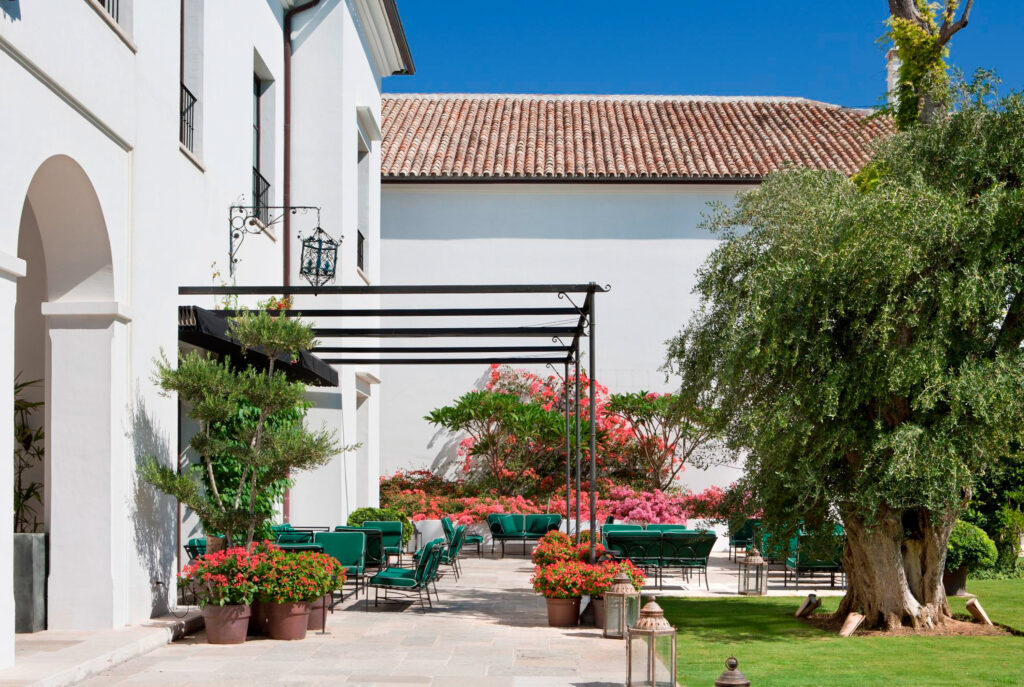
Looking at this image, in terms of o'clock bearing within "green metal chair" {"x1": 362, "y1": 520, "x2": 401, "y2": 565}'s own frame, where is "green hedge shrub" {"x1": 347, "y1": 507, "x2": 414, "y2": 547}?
The green hedge shrub is roughly at 6 o'clock from the green metal chair.

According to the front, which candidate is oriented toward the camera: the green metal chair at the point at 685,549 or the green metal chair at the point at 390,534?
the green metal chair at the point at 390,534

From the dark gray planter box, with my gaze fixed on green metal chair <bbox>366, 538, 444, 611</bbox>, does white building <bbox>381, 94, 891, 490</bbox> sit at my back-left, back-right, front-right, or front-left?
front-left

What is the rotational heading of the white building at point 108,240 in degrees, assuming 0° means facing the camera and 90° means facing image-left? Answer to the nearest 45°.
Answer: approximately 315°

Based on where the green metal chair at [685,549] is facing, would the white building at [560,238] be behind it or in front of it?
in front

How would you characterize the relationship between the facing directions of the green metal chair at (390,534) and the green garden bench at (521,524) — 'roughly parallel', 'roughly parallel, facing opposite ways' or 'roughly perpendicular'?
roughly parallel

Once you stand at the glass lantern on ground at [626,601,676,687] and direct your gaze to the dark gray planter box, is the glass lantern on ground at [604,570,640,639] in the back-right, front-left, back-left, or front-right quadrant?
front-right

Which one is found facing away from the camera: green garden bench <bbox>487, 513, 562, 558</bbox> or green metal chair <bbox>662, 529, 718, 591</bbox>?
the green metal chair

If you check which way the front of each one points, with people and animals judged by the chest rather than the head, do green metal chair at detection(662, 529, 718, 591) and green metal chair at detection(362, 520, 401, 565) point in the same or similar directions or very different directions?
very different directions

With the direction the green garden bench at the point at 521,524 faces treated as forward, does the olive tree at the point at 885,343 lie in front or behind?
in front

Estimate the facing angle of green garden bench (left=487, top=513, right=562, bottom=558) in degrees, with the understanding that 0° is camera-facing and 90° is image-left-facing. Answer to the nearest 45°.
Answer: approximately 0°

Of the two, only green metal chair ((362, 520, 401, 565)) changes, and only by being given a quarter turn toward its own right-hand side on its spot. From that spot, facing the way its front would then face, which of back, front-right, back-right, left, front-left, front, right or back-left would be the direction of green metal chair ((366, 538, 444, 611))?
left

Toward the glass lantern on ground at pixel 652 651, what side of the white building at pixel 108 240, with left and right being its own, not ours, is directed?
front

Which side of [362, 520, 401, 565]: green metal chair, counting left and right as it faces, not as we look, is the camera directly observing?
front
